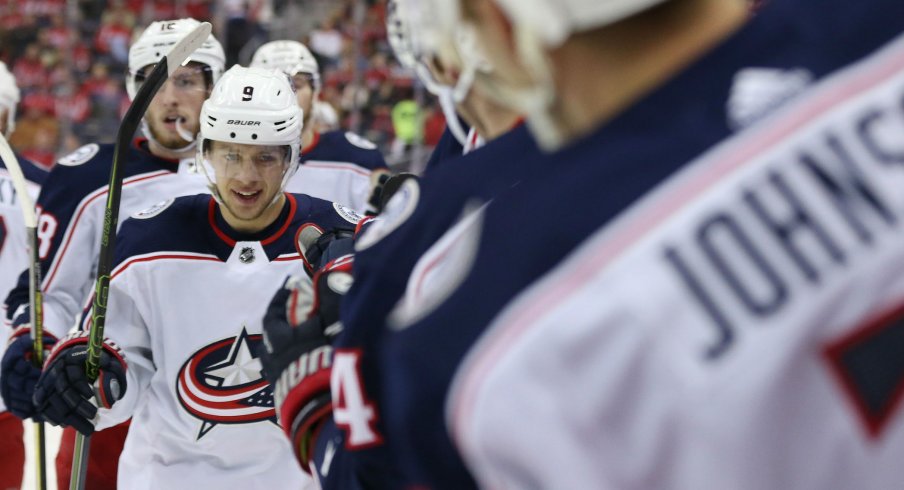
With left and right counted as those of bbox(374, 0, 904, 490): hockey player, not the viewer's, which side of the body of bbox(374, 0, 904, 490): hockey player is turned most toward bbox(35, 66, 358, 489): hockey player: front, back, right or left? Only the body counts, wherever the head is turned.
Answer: front

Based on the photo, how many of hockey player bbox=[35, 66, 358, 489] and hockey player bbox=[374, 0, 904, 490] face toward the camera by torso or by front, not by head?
1

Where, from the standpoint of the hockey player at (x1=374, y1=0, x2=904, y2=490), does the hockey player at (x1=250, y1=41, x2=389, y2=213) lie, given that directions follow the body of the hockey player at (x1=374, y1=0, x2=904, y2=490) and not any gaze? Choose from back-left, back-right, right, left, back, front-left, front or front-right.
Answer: front-right

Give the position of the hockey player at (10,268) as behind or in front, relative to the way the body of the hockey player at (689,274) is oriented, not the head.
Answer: in front

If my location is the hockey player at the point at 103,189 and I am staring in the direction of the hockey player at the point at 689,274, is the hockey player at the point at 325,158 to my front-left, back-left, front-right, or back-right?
back-left

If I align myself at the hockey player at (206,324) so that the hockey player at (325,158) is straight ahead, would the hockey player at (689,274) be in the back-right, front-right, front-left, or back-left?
back-right

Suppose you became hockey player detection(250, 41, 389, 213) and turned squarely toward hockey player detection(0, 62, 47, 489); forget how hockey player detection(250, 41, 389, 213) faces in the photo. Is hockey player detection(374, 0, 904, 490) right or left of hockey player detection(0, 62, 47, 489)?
left

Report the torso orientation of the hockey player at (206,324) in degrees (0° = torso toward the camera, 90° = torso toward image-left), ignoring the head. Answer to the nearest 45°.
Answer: approximately 0°

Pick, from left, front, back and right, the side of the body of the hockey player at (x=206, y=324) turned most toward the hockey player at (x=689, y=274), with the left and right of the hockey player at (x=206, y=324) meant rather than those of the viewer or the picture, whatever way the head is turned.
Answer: front

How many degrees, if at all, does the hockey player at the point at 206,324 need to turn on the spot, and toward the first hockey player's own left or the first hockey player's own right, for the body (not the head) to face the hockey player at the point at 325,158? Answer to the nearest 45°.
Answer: approximately 180°

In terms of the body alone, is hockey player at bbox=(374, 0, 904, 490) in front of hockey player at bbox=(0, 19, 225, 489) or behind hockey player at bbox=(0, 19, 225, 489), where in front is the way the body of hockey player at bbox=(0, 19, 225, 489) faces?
in front

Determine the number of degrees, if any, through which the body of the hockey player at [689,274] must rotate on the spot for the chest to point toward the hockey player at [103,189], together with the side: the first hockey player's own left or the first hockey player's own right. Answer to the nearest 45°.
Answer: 0° — they already face them

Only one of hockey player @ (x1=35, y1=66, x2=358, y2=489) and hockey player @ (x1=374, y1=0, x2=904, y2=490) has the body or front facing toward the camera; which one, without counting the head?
hockey player @ (x1=35, y1=66, x2=358, y2=489)

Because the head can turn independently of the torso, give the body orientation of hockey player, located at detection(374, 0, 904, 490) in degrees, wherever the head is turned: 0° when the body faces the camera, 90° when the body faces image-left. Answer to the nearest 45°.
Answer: approximately 135°

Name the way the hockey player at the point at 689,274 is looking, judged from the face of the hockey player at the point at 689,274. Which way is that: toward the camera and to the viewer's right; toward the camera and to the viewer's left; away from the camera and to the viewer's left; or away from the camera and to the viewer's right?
away from the camera and to the viewer's left
